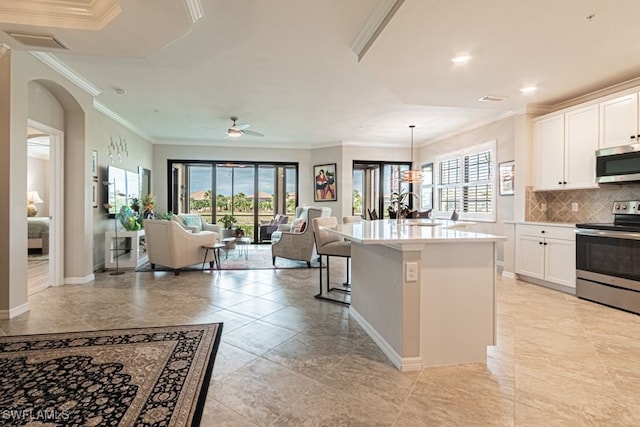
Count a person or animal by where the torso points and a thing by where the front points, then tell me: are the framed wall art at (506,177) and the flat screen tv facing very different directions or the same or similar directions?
very different directions

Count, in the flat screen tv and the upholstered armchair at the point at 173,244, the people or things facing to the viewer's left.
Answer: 0

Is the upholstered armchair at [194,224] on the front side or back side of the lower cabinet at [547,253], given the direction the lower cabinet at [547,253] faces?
on the front side

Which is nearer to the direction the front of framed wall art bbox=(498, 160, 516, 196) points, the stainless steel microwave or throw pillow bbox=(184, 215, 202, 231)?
the throw pillow

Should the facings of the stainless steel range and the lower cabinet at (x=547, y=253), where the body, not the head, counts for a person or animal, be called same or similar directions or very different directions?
same or similar directions

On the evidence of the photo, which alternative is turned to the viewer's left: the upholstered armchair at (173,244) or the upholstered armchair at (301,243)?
the upholstered armchair at (301,243)

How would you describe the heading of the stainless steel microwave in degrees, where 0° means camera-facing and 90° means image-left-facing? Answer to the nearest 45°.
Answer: approximately 45°

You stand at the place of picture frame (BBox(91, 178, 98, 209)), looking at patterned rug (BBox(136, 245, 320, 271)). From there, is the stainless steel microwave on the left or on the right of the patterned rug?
right

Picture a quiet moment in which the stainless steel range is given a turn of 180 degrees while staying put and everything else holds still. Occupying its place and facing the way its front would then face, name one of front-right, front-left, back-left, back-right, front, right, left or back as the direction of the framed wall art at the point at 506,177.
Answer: left

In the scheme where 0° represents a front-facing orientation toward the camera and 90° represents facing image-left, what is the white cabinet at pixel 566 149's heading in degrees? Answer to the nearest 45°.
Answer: approximately 45°

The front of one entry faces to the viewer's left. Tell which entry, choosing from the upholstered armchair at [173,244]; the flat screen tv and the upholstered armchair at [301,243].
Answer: the upholstered armchair at [301,243]

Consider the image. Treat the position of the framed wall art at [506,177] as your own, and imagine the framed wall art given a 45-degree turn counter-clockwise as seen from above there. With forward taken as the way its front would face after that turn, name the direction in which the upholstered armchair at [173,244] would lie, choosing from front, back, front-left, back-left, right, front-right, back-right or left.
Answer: front-right

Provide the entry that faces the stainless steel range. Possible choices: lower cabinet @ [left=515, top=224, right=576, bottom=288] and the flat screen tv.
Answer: the flat screen tv

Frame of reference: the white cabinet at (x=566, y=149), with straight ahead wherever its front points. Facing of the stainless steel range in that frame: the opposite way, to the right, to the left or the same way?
the same way

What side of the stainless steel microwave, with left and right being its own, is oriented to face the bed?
front

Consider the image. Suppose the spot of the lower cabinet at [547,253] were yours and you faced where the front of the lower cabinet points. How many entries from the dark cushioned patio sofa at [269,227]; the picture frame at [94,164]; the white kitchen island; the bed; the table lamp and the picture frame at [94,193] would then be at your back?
0

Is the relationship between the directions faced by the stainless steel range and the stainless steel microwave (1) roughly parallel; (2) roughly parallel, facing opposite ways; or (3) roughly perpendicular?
roughly parallel

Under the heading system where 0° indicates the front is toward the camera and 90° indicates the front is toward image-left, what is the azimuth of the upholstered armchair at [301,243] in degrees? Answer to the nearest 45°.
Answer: approximately 90°

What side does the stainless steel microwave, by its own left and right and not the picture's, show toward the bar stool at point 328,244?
front

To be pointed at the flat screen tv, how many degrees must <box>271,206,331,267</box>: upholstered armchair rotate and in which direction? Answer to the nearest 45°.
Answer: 0° — it already faces it
